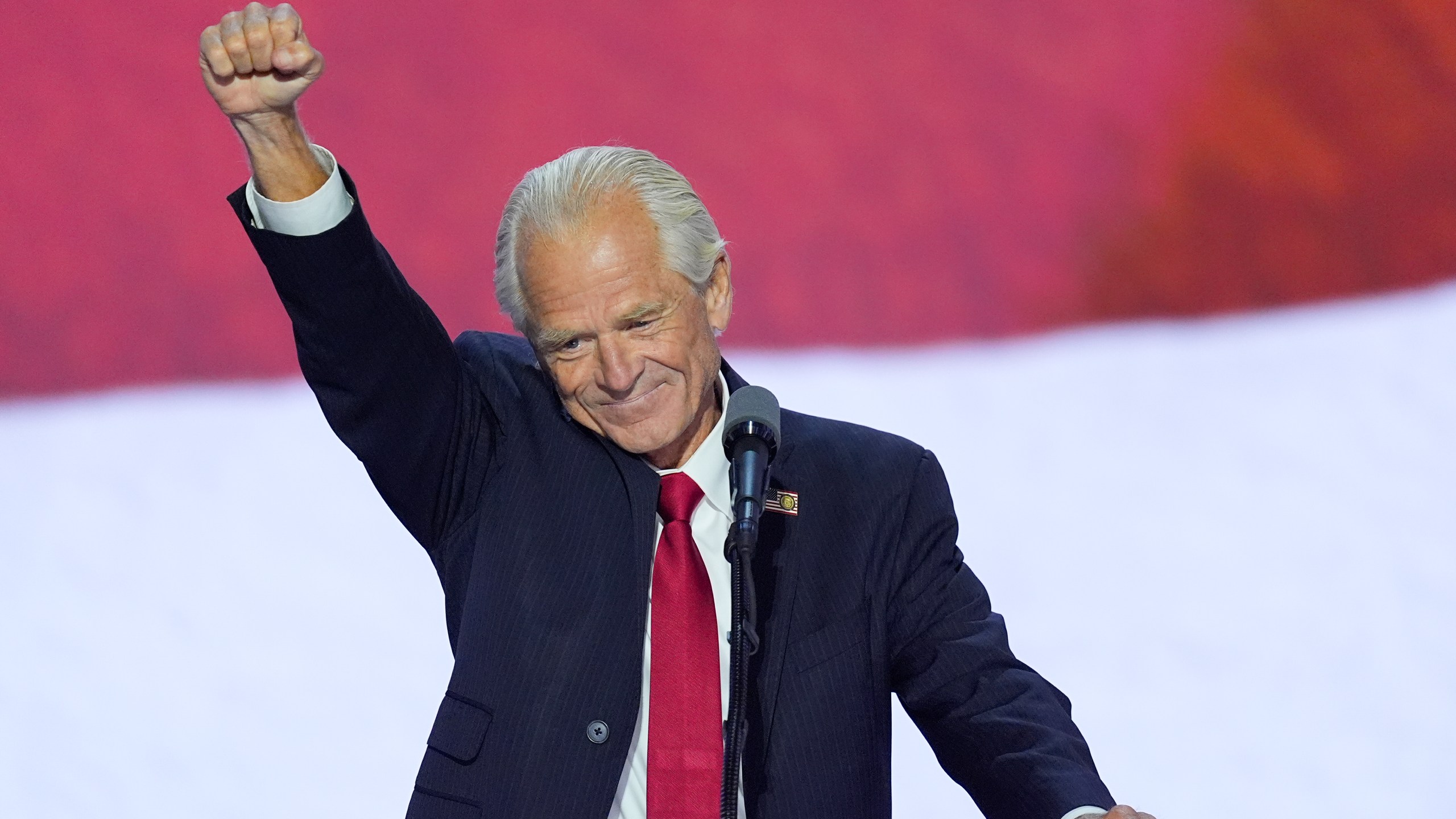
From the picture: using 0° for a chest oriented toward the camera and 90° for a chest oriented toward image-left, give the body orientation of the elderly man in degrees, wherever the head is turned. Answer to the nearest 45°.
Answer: approximately 0°
